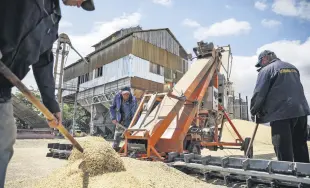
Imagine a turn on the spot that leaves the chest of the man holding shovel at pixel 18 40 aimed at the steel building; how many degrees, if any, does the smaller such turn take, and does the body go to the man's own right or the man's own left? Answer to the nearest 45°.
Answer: approximately 90° to the man's own left

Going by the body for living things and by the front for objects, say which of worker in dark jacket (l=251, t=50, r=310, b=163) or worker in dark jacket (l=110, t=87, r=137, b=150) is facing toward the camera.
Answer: worker in dark jacket (l=110, t=87, r=137, b=150)

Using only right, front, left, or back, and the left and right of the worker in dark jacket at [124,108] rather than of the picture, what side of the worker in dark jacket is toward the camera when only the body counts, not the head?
front

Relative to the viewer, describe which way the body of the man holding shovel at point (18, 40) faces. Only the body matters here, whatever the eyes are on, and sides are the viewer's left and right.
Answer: facing to the right of the viewer

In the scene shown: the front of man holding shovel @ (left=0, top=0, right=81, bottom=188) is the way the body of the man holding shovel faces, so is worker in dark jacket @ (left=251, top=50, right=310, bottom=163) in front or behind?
in front

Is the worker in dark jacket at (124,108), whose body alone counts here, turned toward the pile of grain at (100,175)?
yes

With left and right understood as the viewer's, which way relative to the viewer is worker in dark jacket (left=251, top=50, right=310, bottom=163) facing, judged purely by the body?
facing away from the viewer and to the left of the viewer

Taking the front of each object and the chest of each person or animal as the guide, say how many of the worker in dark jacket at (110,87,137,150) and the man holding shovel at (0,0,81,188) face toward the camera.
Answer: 1

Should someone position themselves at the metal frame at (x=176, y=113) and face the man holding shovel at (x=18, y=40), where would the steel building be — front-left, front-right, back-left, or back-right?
back-right

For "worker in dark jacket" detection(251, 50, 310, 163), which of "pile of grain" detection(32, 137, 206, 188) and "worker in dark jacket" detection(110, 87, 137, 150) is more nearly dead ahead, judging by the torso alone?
the worker in dark jacket

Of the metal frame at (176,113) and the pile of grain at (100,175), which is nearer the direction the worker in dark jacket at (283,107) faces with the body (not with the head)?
the metal frame

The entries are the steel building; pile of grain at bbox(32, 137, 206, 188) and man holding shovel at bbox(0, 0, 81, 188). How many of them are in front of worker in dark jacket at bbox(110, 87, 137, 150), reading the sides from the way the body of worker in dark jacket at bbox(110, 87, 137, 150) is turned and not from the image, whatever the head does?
2

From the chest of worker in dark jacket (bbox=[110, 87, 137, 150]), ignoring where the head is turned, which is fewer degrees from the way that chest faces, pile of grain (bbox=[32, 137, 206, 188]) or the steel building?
the pile of grain

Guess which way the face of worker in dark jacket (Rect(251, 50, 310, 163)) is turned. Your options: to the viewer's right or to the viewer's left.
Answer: to the viewer's left
